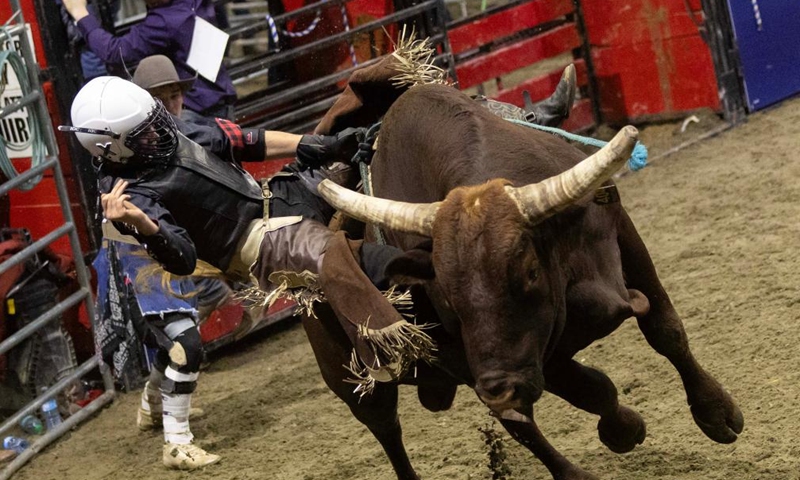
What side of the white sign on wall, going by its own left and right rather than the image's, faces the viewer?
front

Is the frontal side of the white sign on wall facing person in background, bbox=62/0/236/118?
no

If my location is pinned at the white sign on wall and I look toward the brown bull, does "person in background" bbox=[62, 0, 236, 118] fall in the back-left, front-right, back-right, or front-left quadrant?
front-left

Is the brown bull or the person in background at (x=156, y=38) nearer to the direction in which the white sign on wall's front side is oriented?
the brown bull
